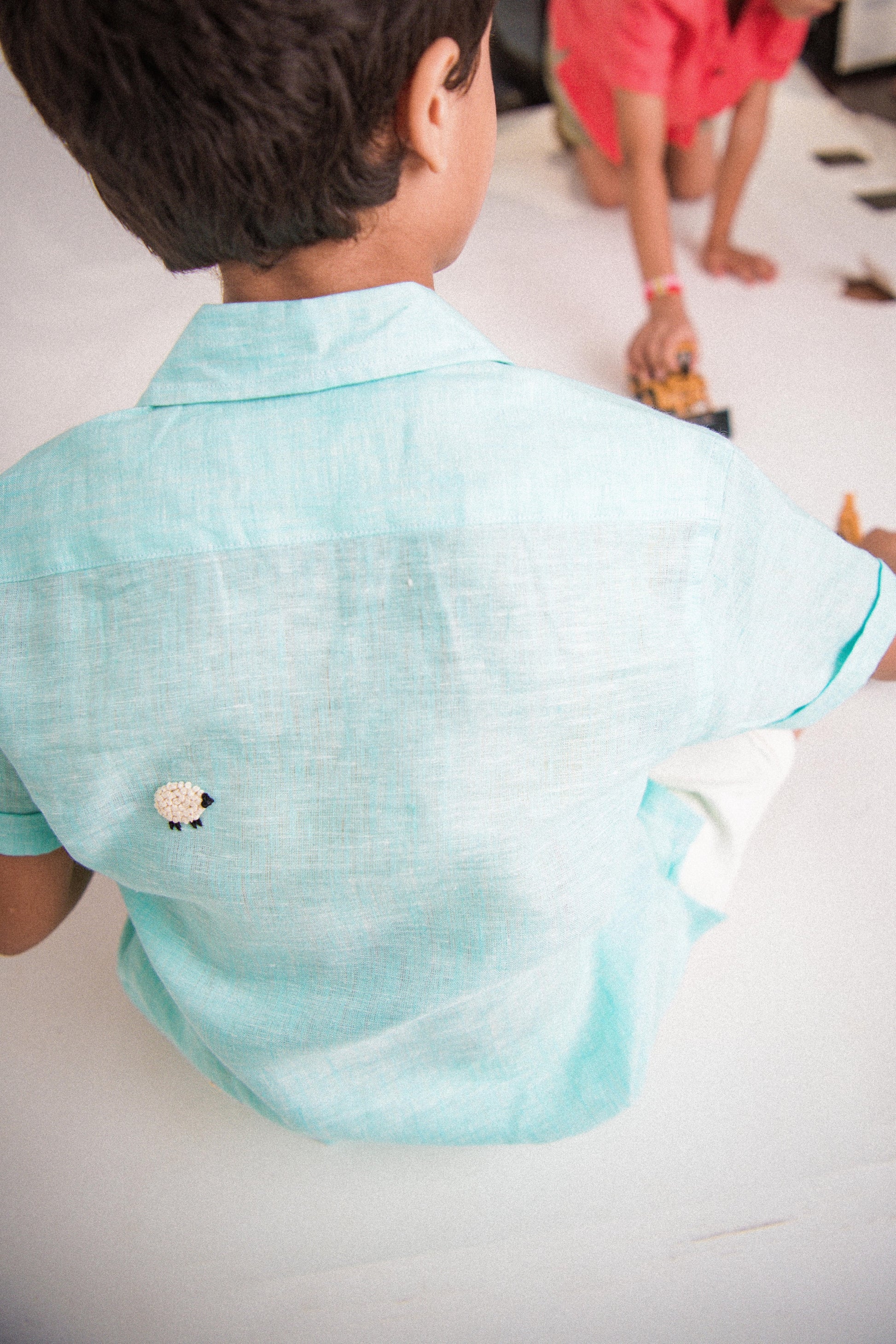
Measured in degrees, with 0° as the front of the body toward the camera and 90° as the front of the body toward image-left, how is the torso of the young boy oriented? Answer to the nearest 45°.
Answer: approximately 180°

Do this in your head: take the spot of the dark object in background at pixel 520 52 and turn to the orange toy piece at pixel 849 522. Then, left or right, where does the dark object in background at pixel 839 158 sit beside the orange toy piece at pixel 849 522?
left

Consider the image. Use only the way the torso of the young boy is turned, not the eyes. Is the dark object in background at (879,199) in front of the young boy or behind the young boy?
in front

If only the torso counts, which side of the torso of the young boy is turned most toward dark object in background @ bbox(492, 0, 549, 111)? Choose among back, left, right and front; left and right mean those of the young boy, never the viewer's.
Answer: front

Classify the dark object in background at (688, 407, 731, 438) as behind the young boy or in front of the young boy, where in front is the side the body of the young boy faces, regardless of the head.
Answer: in front
